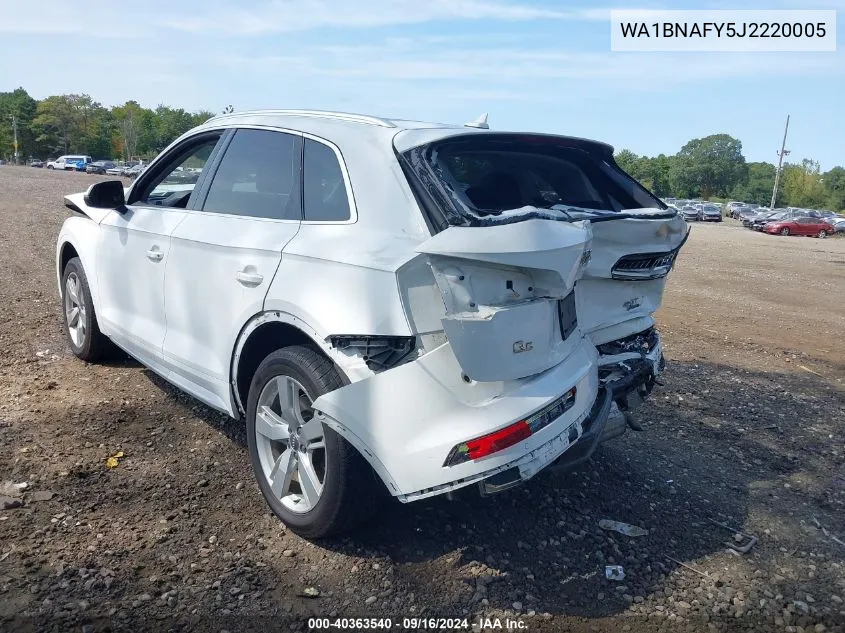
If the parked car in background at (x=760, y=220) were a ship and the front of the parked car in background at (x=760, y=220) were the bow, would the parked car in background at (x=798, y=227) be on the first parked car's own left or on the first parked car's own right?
on the first parked car's own left

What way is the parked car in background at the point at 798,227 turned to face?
to the viewer's left

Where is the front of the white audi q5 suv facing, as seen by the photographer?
facing away from the viewer and to the left of the viewer

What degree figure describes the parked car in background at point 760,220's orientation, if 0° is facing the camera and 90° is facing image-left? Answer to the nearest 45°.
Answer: approximately 45°

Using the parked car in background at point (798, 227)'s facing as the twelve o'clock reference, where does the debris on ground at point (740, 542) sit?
The debris on ground is roughly at 9 o'clock from the parked car in background.

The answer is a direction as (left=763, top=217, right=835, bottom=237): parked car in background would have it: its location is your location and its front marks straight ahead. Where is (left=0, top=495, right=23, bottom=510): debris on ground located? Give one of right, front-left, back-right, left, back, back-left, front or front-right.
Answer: left

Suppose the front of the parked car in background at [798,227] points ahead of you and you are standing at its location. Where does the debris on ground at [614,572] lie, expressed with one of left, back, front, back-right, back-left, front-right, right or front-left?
left

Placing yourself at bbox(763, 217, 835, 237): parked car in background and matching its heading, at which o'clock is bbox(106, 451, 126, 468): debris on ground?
The debris on ground is roughly at 9 o'clock from the parked car in background.

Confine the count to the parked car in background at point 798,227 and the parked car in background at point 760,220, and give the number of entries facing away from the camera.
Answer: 0

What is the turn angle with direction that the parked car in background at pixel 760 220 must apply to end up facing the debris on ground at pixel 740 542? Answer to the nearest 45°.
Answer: approximately 45° to its left

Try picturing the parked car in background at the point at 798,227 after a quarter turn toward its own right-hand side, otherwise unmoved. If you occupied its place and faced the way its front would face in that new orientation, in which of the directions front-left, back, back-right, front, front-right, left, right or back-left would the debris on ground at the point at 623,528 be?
back

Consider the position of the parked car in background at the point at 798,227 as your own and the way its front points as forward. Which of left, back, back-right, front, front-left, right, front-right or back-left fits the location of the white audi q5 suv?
left

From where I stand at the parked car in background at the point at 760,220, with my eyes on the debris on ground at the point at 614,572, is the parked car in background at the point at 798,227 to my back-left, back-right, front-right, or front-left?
front-left
